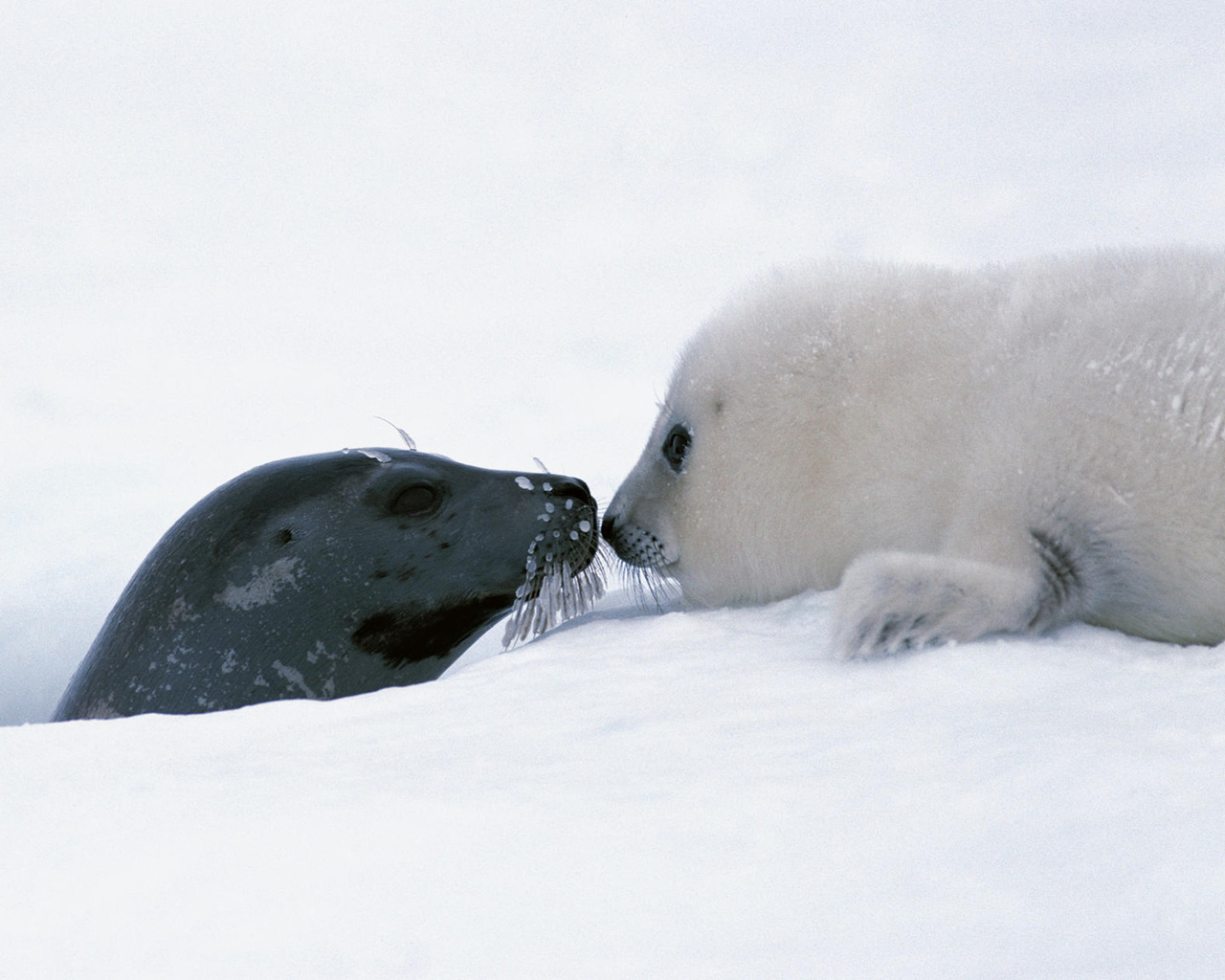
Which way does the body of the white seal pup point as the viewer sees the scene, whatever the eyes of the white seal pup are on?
to the viewer's left

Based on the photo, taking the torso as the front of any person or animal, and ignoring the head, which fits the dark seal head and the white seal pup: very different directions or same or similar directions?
very different directions

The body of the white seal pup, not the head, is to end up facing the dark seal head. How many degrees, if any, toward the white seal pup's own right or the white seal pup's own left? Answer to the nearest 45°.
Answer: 0° — it already faces it

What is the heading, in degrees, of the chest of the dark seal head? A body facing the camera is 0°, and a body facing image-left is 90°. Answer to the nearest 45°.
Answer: approximately 270°

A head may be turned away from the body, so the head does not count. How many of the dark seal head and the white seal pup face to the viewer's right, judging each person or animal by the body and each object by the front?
1

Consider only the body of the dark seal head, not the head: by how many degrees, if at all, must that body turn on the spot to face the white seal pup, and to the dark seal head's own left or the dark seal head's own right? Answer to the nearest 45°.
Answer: approximately 45° to the dark seal head's own right
